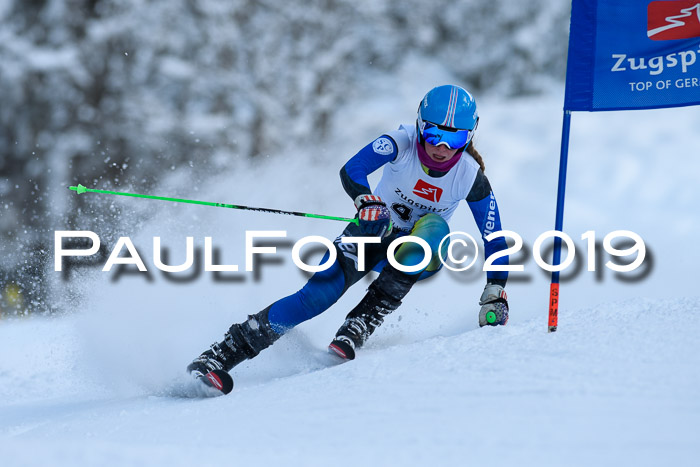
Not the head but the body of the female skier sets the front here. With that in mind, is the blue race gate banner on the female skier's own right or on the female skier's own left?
on the female skier's own left

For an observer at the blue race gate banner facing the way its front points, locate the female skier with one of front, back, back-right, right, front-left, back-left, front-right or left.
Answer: right

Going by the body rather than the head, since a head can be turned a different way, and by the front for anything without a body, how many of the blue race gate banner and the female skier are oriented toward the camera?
2

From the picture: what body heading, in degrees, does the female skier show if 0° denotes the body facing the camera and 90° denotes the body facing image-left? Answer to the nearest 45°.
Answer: approximately 0°

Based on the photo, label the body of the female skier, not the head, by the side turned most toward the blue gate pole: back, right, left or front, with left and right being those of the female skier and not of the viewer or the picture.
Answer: left
